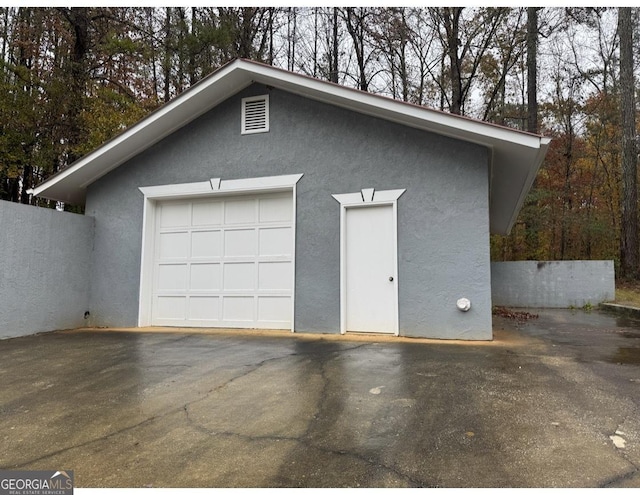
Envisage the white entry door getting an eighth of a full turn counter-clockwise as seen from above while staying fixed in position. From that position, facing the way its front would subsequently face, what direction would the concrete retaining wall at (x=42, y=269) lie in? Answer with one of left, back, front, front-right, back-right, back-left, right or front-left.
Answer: back-right

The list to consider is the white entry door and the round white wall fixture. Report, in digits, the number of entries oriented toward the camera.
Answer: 2

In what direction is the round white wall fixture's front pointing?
toward the camera

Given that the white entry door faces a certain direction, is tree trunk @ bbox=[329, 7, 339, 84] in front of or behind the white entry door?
behind

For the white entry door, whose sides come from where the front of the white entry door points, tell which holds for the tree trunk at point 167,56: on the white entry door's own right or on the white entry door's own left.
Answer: on the white entry door's own right

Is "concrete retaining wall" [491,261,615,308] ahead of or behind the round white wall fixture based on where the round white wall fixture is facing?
behind

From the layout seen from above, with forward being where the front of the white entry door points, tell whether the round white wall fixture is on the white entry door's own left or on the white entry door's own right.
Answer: on the white entry door's own left

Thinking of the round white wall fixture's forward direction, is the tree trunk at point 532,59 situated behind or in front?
behind

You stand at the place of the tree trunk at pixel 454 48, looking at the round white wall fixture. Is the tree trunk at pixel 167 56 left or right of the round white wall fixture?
right

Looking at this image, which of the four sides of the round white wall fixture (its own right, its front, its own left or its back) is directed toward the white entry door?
right

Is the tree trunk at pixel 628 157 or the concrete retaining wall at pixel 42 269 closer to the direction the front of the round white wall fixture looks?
the concrete retaining wall

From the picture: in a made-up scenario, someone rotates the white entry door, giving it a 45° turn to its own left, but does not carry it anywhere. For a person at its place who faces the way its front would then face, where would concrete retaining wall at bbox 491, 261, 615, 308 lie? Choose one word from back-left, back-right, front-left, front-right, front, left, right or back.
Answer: left
